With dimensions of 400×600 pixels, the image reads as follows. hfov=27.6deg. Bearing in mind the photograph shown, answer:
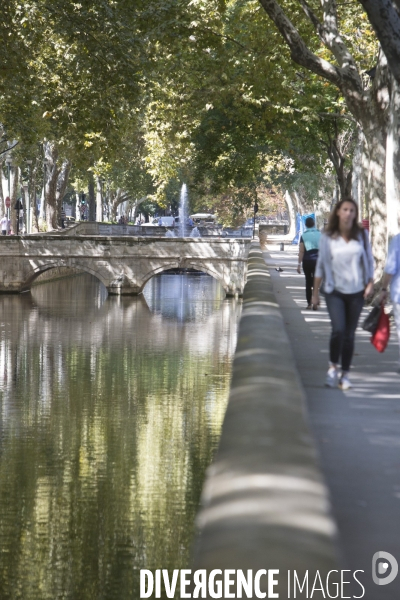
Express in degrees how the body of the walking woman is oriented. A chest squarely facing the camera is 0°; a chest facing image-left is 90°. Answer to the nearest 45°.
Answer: approximately 0°

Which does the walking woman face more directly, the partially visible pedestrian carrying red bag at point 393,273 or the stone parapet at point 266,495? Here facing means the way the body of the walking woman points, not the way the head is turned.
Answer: the stone parapet

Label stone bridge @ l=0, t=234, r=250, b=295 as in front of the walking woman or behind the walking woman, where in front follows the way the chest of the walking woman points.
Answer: behind

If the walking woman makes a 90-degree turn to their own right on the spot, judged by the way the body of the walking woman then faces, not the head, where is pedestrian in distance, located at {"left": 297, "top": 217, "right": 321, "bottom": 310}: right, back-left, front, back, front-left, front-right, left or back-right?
right

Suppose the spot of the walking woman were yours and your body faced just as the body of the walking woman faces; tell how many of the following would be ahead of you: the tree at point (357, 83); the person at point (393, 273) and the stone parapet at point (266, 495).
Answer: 1

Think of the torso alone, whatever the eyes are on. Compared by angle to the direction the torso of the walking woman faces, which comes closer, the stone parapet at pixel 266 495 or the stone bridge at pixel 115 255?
the stone parapet

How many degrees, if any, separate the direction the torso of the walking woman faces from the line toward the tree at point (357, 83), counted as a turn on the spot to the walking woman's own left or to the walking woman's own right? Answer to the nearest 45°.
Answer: approximately 180°

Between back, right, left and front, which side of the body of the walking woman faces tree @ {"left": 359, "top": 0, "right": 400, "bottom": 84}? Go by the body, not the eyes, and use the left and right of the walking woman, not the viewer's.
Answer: back
